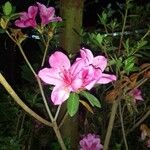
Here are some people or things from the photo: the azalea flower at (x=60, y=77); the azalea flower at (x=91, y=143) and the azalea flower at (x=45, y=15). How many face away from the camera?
0

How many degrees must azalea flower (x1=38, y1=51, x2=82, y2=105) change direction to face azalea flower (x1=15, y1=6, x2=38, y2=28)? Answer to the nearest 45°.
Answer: approximately 135° to its right

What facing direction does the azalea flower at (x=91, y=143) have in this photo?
toward the camera

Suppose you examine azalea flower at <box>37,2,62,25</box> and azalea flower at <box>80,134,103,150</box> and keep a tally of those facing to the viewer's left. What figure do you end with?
0

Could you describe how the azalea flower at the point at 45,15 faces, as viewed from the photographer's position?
facing the viewer and to the right of the viewer

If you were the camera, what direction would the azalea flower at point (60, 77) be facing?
facing the viewer and to the left of the viewer
